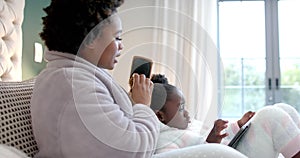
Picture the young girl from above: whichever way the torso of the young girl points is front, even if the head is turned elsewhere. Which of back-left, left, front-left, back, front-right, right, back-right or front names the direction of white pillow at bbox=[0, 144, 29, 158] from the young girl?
back-right

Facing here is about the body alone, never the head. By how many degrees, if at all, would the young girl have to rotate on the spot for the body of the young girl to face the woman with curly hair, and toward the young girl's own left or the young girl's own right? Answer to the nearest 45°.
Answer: approximately 135° to the young girl's own right

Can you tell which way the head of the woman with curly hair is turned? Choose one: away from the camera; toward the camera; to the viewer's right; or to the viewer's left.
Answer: to the viewer's right

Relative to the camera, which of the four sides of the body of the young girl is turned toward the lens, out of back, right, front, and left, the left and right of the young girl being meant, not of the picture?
right
